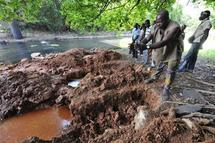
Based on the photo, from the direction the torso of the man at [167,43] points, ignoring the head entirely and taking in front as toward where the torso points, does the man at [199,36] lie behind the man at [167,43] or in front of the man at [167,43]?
behind

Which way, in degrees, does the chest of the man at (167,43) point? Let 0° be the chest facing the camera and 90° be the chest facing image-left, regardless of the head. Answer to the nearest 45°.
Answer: approximately 45°

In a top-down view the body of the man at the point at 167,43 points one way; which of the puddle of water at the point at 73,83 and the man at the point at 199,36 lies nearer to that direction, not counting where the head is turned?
the puddle of water
